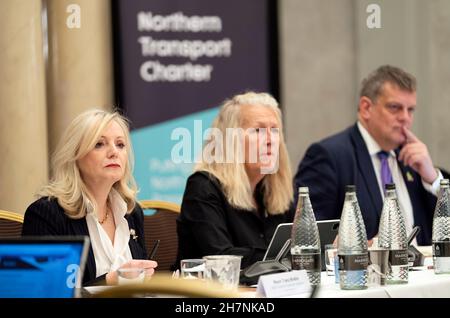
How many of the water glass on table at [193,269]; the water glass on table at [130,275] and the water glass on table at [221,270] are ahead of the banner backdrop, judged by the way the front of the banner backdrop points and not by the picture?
3

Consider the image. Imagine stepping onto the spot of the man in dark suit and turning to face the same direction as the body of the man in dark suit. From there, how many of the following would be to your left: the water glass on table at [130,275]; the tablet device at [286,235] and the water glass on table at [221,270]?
0

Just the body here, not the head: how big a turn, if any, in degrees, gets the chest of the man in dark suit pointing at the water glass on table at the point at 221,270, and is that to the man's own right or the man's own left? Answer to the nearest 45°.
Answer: approximately 45° to the man's own right

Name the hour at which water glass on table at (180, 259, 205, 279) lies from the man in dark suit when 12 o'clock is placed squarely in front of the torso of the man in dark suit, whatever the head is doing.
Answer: The water glass on table is roughly at 2 o'clock from the man in dark suit.

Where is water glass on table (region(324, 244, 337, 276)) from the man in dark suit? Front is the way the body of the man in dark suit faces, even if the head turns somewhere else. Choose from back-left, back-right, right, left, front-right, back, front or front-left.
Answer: front-right

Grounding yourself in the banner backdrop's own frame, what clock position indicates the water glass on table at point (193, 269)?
The water glass on table is roughly at 12 o'clock from the banner backdrop.

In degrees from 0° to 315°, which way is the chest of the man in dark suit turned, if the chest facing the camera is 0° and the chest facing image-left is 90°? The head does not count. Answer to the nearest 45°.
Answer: approximately 315°

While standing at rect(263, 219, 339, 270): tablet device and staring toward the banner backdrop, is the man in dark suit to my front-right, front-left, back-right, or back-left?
front-right

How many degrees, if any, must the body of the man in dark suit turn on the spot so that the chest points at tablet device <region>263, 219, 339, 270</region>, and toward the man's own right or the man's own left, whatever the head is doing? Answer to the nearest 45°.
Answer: approximately 45° to the man's own right

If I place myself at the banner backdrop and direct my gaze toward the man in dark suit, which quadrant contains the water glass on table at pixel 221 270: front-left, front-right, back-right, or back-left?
front-right

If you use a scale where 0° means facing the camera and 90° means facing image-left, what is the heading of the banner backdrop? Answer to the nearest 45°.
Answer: approximately 0°

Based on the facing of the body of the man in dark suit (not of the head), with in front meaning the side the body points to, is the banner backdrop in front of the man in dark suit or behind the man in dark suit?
behind

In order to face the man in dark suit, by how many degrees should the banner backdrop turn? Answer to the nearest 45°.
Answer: approximately 45° to its left

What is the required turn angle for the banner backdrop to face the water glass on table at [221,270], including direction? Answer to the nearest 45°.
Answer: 0° — it already faces it

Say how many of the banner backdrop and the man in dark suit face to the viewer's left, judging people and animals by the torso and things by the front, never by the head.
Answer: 0

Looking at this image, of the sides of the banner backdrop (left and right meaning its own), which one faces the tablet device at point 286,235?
front

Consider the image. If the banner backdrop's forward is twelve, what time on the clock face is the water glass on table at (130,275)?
The water glass on table is roughly at 12 o'clock from the banner backdrop.

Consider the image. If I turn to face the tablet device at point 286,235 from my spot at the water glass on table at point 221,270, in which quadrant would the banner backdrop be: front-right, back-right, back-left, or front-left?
front-left
